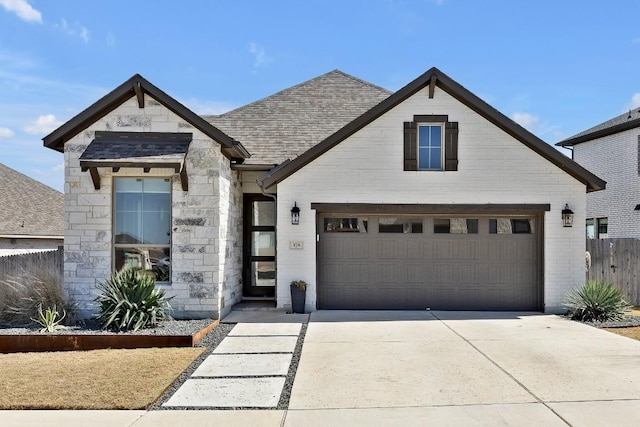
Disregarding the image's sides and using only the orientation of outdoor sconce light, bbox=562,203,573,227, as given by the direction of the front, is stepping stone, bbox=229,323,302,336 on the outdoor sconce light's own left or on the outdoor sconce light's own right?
on the outdoor sconce light's own right

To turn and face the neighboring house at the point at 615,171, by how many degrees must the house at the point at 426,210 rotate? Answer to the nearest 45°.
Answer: approximately 135° to its left

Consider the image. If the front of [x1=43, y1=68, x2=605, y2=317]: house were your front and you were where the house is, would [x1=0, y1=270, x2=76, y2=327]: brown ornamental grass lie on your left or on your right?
on your right

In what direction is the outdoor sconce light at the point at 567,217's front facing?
toward the camera

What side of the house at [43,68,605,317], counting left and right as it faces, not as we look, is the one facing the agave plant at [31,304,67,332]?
right

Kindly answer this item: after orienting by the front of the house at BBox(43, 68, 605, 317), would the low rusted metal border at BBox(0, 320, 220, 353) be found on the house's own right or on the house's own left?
on the house's own right

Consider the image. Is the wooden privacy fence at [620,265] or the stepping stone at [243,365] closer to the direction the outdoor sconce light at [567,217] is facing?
the stepping stone

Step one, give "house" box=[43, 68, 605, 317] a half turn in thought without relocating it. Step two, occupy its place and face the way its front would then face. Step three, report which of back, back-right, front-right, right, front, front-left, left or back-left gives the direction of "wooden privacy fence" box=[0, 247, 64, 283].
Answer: left

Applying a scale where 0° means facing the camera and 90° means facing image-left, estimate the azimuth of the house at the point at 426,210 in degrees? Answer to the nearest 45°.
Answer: approximately 0°

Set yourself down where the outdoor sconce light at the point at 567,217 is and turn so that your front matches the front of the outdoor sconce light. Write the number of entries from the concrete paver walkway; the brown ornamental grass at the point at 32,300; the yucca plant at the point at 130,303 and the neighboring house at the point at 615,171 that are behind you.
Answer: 1

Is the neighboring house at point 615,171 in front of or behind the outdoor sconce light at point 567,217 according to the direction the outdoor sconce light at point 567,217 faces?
behind

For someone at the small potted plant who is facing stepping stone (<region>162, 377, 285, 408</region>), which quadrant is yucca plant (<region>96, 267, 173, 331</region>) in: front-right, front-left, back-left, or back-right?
front-right
